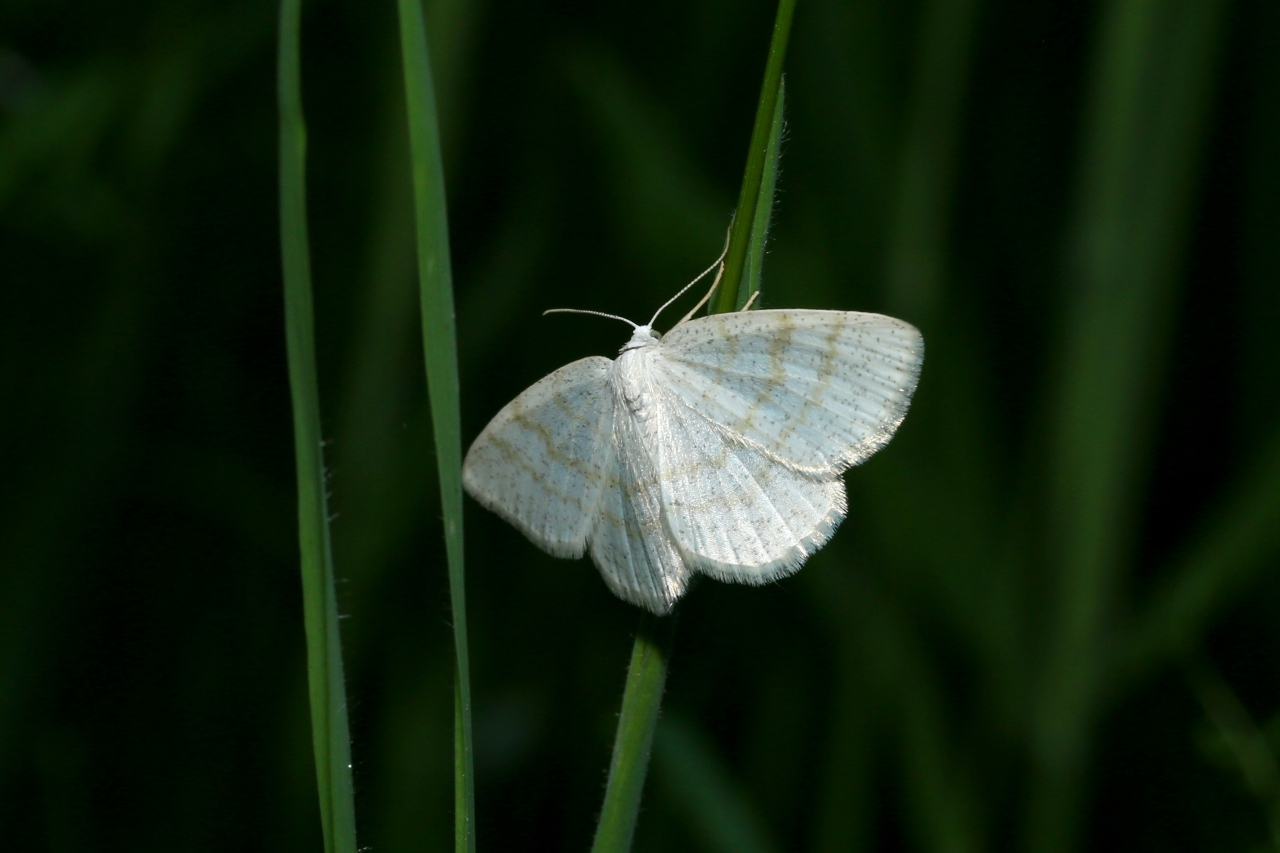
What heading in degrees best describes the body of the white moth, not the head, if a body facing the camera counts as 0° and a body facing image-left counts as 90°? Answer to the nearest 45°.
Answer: approximately 180°

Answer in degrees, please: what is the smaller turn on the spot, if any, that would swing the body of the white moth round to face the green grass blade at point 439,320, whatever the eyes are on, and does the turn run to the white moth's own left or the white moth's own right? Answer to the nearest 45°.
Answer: approximately 135° to the white moth's own left

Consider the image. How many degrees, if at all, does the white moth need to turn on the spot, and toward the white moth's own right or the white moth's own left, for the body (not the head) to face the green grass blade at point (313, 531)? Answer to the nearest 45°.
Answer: approximately 135° to the white moth's own left
